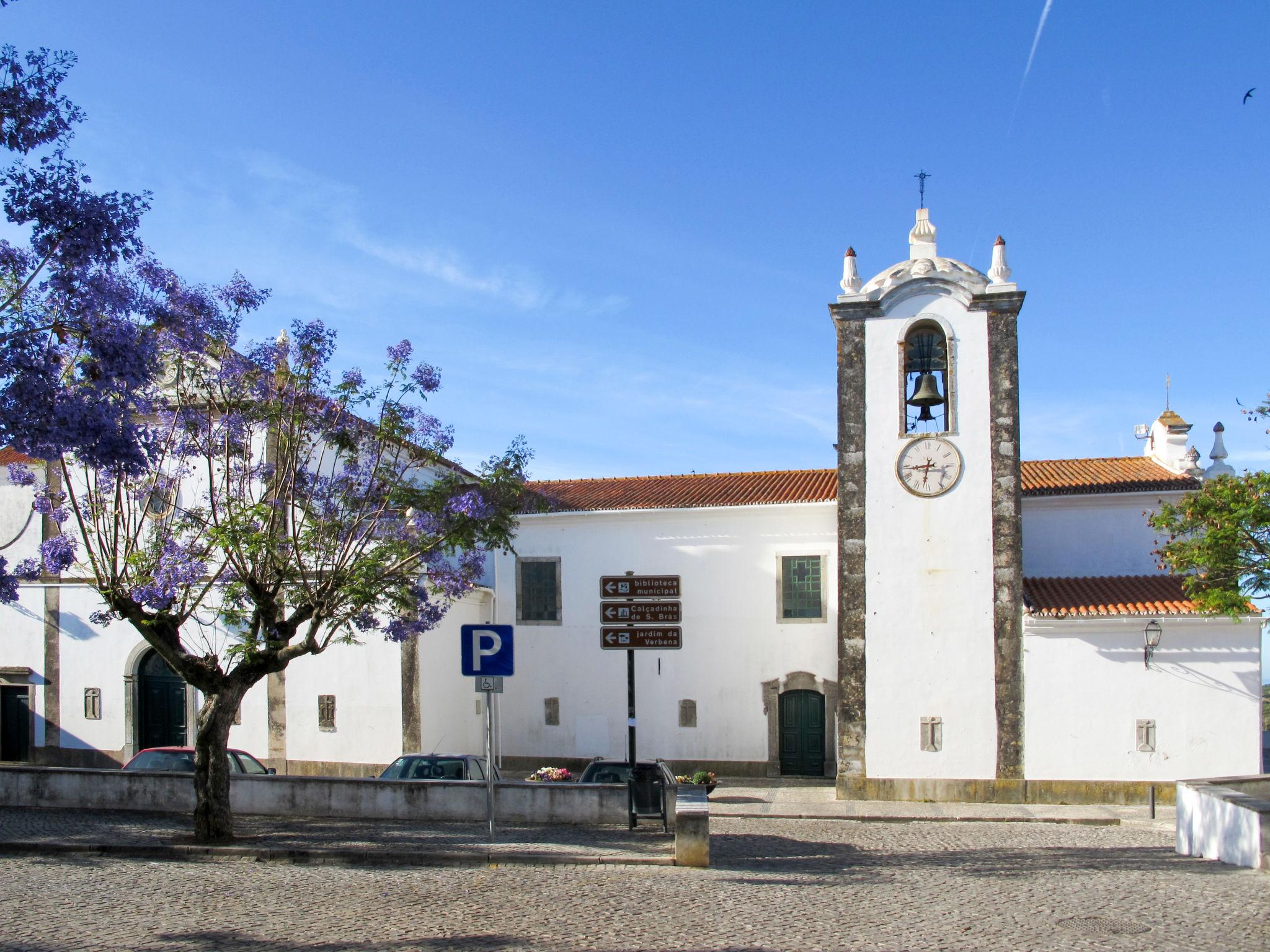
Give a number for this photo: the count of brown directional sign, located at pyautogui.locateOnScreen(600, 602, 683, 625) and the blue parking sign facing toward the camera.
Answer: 2

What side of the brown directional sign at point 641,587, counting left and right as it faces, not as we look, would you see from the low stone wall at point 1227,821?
left

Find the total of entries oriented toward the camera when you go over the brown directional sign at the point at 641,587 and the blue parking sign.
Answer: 2

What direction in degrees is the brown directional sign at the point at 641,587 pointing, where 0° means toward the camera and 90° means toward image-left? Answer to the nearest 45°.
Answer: approximately 0°

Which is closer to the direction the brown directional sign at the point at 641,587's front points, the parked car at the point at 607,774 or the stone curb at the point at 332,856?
the stone curb
